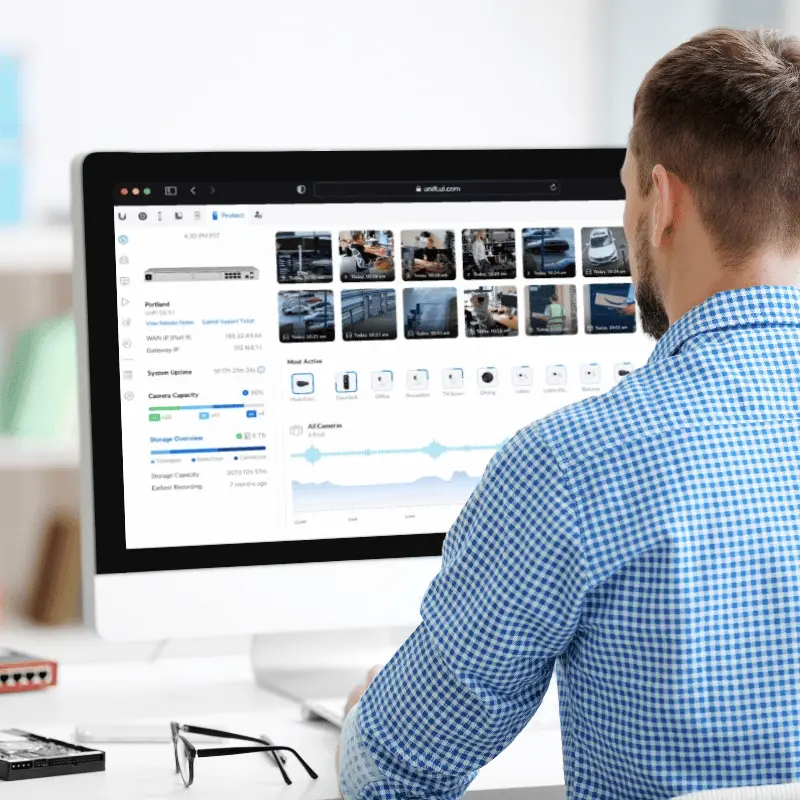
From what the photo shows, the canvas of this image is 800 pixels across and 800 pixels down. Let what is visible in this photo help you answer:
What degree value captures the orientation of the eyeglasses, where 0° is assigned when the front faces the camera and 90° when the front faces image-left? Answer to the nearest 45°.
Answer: approximately 90°

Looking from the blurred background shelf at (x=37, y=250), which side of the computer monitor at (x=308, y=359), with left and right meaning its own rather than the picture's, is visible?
back

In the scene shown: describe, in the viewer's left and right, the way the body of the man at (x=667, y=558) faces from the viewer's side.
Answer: facing away from the viewer and to the left of the viewer

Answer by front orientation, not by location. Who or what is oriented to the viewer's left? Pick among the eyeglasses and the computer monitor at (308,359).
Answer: the eyeglasses

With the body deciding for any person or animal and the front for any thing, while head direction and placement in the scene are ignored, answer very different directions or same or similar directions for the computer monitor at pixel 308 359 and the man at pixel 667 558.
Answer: very different directions

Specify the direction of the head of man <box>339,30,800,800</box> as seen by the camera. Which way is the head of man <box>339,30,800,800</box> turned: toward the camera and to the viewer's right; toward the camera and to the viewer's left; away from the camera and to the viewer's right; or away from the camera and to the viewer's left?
away from the camera and to the viewer's left

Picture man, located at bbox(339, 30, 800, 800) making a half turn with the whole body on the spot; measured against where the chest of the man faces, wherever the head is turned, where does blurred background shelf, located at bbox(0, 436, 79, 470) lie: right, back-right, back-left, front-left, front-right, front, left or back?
back

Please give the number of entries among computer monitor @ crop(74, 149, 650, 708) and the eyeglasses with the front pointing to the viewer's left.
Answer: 1

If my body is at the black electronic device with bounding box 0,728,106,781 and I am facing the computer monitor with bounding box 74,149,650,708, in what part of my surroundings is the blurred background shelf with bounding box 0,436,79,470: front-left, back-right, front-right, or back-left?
front-left
